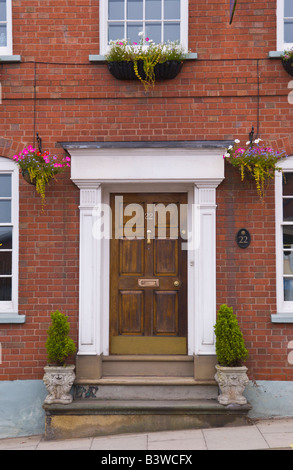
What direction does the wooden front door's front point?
toward the camera

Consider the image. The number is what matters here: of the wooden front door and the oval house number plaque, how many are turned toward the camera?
2

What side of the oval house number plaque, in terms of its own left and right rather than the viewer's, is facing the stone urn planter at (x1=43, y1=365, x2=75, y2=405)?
right

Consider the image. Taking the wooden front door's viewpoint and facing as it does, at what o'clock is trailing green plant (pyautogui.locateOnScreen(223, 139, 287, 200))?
The trailing green plant is roughly at 10 o'clock from the wooden front door.

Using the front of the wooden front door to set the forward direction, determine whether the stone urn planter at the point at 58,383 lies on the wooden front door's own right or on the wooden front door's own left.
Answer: on the wooden front door's own right

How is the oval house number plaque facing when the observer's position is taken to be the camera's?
facing the viewer
